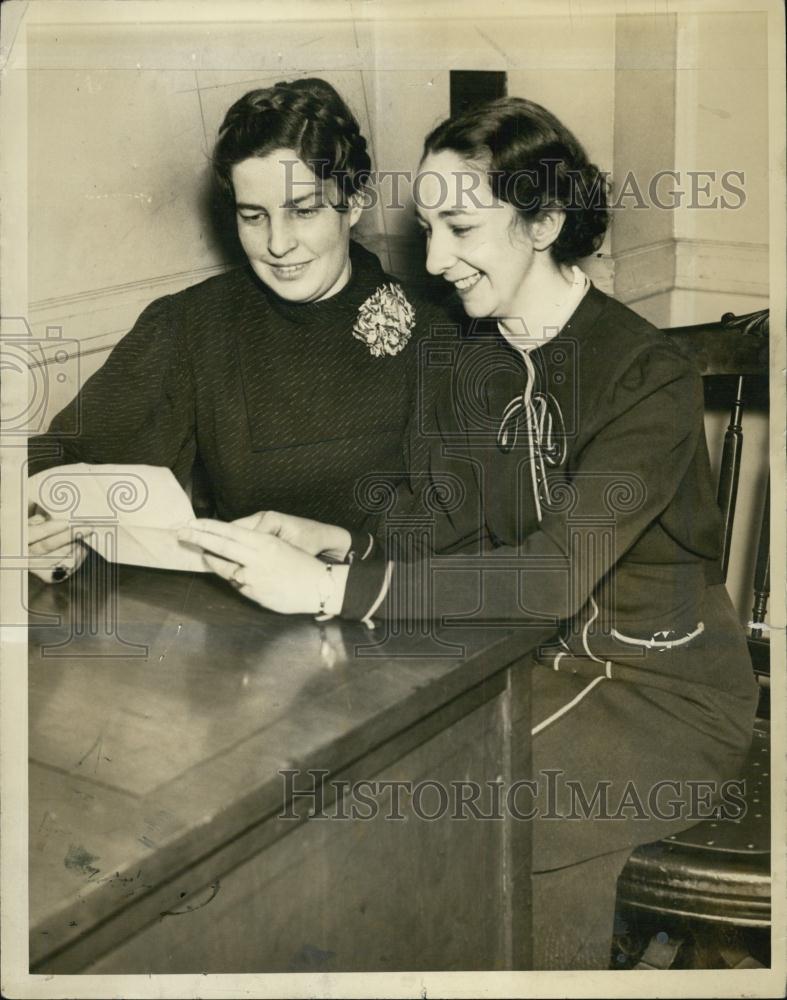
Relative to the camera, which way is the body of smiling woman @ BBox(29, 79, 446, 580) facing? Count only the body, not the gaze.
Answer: toward the camera

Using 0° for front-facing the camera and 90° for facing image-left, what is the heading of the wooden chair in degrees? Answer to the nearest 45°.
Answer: approximately 45°

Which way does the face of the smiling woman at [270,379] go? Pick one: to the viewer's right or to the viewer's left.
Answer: to the viewer's left

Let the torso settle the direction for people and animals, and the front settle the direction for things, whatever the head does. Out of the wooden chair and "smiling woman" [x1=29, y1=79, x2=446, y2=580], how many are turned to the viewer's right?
0
